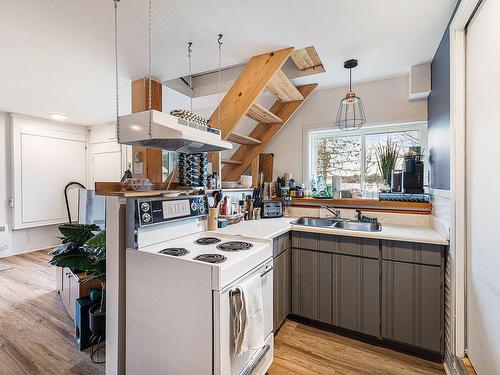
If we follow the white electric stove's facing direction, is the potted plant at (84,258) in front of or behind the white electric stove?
behind

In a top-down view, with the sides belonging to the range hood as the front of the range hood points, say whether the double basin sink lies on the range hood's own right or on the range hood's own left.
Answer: on the range hood's own left

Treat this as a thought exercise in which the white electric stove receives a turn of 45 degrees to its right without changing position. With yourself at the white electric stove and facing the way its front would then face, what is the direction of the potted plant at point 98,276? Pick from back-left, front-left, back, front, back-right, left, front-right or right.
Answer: back-right

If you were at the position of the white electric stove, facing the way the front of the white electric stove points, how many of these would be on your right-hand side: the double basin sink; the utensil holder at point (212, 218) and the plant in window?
0

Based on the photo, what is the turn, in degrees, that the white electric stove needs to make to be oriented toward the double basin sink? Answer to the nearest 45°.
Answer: approximately 90° to its left

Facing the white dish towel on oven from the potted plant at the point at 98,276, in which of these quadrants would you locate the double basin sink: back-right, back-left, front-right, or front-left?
front-left

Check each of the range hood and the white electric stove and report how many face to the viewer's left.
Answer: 0

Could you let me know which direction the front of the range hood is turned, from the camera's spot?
facing the viewer and to the right of the viewer

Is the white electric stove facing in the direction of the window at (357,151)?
no

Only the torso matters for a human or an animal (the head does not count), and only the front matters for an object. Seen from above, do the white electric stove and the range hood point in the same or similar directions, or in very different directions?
same or similar directions

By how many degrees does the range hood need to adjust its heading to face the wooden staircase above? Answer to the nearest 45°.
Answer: approximately 90° to its left
